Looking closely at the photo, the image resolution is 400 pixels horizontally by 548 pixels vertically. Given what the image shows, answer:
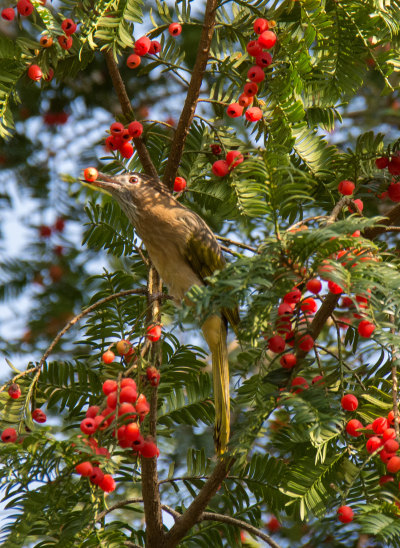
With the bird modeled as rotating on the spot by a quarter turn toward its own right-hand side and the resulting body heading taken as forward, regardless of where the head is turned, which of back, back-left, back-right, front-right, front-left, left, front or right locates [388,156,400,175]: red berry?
back-right

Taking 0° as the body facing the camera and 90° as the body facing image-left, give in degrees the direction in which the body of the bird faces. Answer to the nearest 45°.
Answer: approximately 90°
